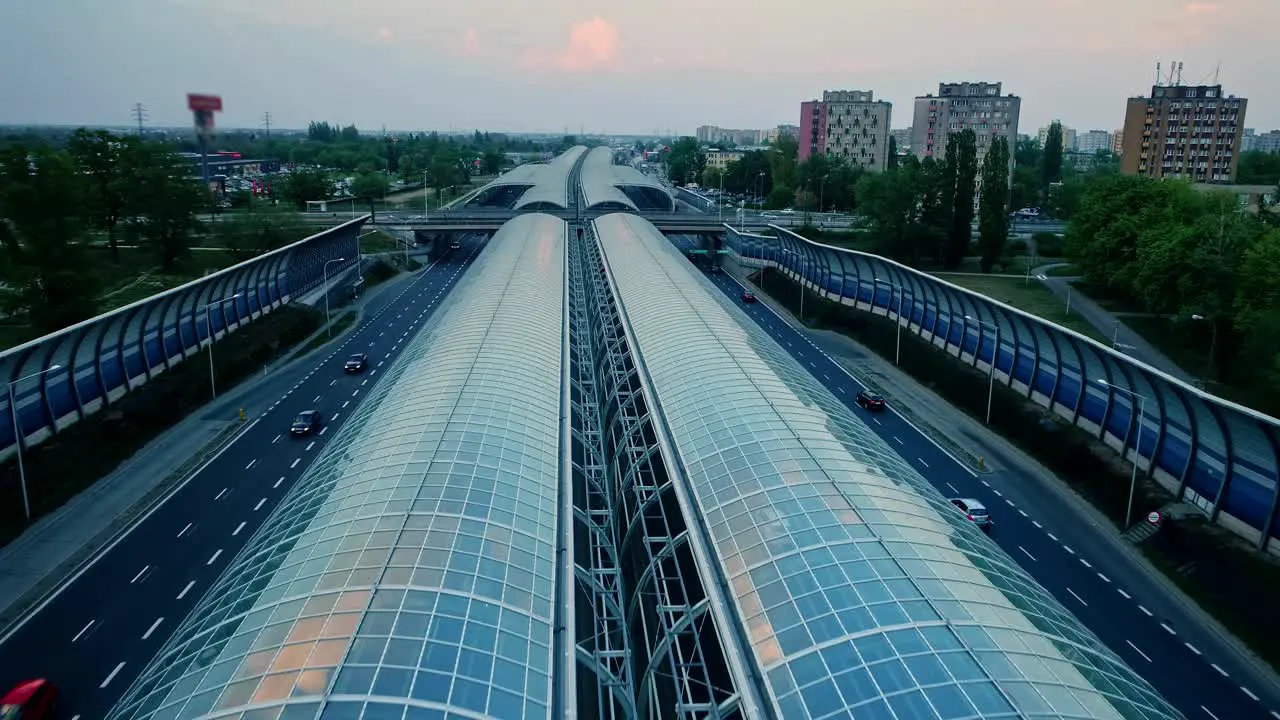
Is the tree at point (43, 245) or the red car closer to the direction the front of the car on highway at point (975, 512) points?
the tree

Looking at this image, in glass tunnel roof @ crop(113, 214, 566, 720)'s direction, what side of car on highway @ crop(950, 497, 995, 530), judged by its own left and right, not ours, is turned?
left

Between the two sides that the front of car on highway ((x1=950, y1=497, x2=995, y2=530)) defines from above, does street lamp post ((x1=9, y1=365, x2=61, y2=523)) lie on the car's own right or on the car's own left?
on the car's own left

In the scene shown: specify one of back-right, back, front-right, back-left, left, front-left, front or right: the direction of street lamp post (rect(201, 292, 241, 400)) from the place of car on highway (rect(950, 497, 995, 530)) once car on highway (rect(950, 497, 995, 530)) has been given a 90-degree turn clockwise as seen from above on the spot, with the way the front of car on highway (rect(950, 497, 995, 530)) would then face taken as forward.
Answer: back-left

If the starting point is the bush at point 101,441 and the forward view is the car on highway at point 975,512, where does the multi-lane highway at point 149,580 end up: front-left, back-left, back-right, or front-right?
front-right

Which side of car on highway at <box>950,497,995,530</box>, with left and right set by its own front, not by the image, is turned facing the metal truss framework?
left

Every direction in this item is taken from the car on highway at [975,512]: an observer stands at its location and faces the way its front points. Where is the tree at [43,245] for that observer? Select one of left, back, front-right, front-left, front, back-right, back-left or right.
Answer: front-left

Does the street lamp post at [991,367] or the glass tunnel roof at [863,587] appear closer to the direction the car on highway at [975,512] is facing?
the street lamp post

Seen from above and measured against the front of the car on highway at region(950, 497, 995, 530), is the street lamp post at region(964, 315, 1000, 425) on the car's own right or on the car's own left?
on the car's own right

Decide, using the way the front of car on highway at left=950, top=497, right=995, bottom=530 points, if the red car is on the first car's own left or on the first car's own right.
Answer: on the first car's own left

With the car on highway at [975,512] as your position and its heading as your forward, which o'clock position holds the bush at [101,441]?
The bush is roughly at 10 o'clock from the car on highway.

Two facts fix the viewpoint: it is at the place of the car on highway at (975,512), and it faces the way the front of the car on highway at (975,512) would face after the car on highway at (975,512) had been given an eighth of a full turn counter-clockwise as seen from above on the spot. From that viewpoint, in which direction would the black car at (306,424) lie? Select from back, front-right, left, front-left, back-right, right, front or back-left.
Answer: front

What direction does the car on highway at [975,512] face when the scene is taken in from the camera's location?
facing away from the viewer and to the left of the viewer

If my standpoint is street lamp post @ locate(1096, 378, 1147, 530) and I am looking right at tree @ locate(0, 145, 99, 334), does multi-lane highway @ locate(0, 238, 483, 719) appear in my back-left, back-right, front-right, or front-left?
front-left

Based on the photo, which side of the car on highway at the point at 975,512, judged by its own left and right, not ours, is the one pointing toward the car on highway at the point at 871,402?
front

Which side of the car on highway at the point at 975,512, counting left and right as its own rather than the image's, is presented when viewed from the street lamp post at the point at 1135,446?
right
